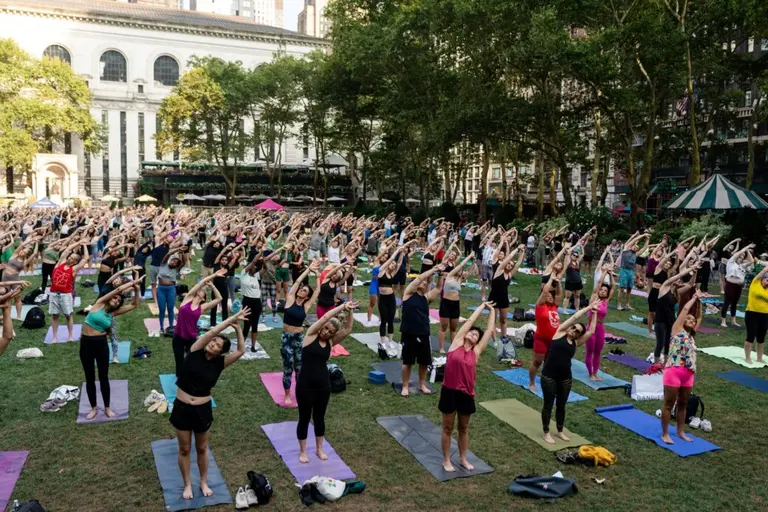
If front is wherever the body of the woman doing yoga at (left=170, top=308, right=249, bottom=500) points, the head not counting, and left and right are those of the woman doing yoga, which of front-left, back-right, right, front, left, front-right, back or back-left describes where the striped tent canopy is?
back-left

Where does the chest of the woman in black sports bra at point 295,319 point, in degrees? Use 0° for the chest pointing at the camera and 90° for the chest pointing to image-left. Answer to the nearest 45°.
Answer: approximately 0°

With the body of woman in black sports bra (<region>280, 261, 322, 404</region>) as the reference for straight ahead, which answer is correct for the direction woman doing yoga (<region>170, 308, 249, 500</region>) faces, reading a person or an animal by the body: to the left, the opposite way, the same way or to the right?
the same way

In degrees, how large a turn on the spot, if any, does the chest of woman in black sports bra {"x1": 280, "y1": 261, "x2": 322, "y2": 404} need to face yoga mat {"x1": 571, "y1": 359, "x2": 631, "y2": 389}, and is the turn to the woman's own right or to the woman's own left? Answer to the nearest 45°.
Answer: approximately 90° to the woman's own left

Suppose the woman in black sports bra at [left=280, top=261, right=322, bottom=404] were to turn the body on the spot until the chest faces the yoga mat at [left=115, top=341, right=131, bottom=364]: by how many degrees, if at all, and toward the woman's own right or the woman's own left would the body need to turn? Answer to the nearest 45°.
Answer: approximately 135° to the woman's own right

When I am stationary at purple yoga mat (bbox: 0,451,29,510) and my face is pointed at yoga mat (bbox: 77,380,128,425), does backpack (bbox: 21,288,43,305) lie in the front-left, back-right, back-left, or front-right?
front-left

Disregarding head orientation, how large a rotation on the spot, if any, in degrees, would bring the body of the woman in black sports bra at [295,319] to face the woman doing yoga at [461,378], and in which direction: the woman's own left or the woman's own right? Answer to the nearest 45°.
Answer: approximately 45° to the woman's own left

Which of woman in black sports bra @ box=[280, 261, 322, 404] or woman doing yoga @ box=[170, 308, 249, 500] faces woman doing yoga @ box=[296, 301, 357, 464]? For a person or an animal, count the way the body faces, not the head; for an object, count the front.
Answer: the woman in black sports bra

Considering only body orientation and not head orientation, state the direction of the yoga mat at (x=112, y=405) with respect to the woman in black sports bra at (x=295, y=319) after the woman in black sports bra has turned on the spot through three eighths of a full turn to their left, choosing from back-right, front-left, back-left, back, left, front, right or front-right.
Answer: back-left

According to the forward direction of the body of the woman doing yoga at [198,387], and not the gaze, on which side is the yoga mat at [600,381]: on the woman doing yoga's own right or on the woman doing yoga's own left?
on the woman doing yoga's own left

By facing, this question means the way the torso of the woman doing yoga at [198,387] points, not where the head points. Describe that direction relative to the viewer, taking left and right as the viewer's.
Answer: facing the viewer

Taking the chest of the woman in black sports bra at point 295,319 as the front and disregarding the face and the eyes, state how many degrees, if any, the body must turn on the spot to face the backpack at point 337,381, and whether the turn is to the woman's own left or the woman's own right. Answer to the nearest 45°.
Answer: approximately 135° to the woman's own left

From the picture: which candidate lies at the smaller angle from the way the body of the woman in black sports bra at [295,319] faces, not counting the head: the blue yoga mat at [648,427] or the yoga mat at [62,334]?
the blue yoga mat

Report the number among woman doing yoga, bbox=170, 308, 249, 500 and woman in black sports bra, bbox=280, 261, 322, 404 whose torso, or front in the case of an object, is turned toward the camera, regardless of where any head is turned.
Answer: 2

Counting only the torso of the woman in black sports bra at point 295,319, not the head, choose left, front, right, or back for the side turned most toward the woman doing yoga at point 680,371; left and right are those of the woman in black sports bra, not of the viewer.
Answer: left
